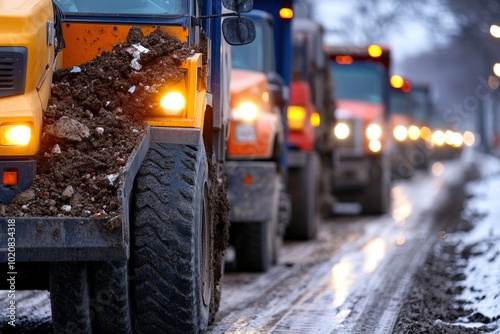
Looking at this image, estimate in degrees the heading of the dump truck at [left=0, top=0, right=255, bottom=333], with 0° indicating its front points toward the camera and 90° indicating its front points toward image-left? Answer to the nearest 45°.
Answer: approximately 0°

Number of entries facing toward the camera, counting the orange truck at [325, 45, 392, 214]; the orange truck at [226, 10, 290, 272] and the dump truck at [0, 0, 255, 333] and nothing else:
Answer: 3

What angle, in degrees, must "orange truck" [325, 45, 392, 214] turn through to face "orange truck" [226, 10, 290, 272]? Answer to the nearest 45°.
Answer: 0° — it already faces it

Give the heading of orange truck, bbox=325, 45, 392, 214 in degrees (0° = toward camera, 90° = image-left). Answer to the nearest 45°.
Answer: approximately 0°

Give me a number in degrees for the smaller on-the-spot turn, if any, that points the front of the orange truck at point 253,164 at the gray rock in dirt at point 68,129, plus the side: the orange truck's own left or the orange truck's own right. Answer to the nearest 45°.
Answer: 0° — it already faces it

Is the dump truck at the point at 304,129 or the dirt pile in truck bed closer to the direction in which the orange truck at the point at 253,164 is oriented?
the dirt pile in truck bed

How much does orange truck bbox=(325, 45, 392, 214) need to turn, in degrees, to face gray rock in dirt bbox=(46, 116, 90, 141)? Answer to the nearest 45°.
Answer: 0° — it already faces it

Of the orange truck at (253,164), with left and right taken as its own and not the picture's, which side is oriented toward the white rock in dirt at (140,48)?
front

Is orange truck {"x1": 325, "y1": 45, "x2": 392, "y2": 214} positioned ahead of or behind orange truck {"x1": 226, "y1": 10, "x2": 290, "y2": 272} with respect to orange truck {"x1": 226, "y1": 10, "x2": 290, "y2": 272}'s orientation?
behind

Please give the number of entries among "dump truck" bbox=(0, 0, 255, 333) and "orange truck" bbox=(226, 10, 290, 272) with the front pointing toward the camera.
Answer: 2
